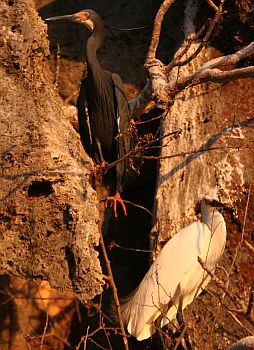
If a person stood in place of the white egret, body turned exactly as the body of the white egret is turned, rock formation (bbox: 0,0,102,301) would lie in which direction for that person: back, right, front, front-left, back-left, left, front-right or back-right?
back-right

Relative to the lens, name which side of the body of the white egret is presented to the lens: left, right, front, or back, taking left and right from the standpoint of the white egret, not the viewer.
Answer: right
